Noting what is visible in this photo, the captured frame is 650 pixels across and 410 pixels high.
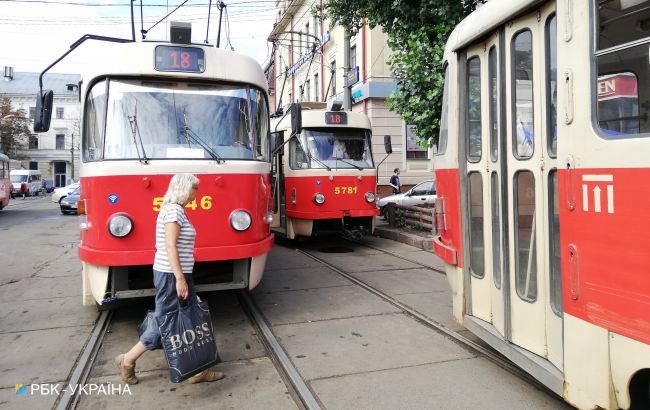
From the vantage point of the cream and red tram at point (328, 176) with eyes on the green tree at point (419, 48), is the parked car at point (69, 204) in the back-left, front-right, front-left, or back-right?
back-left

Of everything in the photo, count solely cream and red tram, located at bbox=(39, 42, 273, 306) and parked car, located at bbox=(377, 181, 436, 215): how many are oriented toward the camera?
1

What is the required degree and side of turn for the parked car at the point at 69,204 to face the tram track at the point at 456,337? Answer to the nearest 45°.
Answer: approximately 45° to its left

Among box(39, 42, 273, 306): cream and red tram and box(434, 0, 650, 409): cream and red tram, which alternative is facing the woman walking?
box(39, 42, 273, 306): cream and red tram

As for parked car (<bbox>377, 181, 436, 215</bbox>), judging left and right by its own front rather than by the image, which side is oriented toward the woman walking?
left

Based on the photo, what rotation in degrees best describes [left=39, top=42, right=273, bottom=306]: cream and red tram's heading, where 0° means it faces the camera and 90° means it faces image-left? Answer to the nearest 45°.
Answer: approximately 0°

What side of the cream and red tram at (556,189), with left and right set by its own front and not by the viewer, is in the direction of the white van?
back
